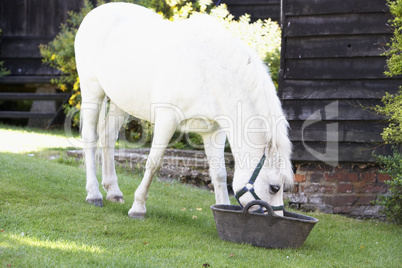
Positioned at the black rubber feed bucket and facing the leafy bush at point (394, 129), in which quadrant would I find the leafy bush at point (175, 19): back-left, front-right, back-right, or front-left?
front-left

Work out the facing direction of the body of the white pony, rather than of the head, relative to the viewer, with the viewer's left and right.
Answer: facing the viewer and to the right of the viewer

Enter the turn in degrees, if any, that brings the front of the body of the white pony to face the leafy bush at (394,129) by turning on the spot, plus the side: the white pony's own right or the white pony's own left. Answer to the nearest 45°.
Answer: approximately 45° to the white pony's own left

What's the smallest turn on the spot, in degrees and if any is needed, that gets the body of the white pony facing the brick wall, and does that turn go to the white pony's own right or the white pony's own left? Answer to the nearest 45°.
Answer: approximately 90° to the white pony's own left
